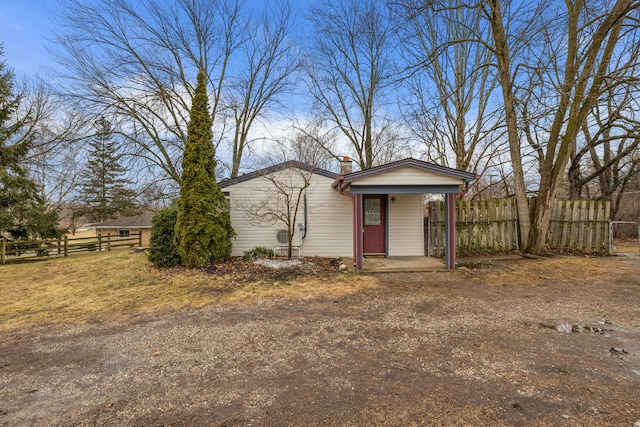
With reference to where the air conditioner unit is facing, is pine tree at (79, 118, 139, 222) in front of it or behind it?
behind

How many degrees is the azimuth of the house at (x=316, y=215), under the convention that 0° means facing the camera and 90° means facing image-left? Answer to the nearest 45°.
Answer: approximately 0°

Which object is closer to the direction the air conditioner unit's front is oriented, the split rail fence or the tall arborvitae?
the tall arborvitae

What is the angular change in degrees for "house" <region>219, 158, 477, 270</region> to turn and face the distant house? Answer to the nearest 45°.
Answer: approximately 135° to its right

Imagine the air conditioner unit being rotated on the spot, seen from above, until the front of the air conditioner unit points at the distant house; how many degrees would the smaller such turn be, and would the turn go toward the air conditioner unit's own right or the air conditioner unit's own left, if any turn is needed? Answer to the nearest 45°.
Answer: approximately 135° to the air conditioner unit's own right

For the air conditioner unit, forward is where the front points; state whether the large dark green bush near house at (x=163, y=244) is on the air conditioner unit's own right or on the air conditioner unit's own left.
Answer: on the air conditioner unit's own right

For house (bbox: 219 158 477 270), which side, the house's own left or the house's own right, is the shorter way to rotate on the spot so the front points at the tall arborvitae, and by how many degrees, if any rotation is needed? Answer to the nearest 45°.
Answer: approximately 45° to the house's own right

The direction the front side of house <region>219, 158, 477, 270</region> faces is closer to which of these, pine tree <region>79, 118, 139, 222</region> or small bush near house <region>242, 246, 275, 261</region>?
the small bush near house

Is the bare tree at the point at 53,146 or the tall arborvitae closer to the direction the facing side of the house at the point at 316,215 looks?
the tall arborvitae

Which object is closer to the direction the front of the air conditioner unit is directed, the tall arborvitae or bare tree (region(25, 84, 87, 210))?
the tall arborvitae

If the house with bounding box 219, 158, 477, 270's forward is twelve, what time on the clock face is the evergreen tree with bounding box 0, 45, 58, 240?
The evergreen tree is roughly at 3 o'clock from the house.

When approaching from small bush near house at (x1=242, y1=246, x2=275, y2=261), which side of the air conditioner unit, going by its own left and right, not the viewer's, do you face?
right
